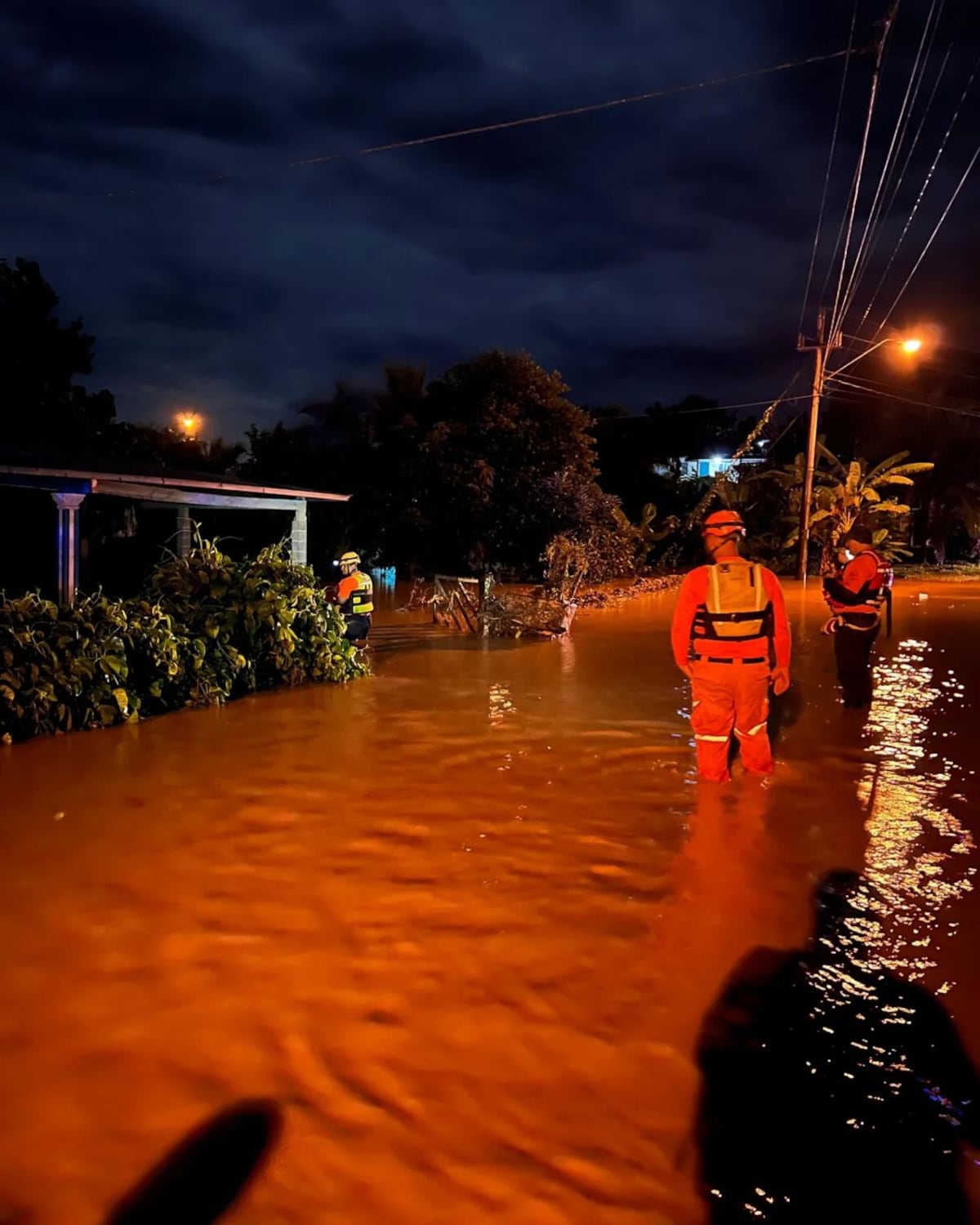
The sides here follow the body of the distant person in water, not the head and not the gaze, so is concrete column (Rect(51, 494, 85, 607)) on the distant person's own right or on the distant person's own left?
on the distant person's own left

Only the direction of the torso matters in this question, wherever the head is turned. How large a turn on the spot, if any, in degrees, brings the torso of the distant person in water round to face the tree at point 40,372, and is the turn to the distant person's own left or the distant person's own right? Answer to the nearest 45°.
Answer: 0° — they already face it

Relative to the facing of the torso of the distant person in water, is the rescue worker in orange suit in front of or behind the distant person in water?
behind

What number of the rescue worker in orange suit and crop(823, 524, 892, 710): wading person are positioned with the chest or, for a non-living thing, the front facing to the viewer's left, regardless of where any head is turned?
1

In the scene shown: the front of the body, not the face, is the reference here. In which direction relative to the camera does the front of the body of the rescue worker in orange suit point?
away from the camera

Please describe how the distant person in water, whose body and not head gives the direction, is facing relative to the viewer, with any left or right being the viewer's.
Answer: facing away from the viewer and to the left of the viewer

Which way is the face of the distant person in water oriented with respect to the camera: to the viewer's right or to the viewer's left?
to the viewer's left

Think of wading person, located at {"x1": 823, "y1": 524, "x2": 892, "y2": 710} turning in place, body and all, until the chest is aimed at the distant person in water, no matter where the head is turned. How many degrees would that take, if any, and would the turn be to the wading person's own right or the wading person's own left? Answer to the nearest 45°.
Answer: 0° — they already face them

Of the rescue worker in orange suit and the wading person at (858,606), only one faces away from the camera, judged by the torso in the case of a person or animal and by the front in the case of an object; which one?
the rescue worker in orange suit

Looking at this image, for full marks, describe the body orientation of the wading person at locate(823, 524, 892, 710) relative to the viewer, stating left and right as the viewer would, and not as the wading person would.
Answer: facing to the left of the viewer
